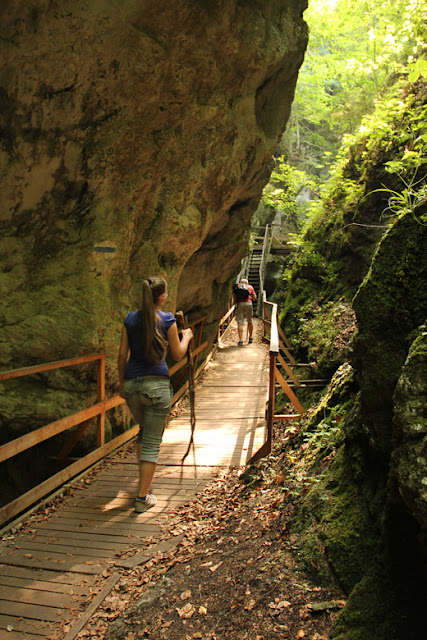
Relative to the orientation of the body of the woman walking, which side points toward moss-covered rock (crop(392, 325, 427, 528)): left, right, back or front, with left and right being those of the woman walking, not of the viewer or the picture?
right

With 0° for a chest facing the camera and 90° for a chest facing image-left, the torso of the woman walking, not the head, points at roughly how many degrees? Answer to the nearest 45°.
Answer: approximately 225°

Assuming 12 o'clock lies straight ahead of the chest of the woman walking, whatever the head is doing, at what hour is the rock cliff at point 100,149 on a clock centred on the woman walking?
The rock cliff is roughly at 10 o'clock from the woman walking.

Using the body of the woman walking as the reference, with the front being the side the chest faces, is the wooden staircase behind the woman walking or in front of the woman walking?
in front

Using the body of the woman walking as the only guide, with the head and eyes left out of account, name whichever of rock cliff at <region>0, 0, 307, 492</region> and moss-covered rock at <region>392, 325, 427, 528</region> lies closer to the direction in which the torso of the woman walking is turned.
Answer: the rock cliff
